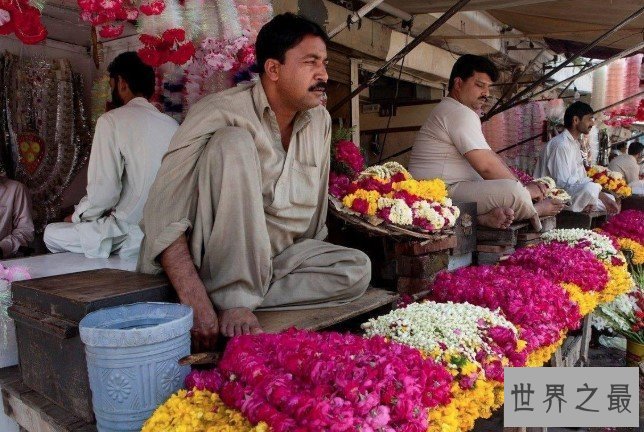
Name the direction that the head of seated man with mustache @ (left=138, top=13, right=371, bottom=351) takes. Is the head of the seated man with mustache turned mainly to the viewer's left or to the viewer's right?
to the viewer's right

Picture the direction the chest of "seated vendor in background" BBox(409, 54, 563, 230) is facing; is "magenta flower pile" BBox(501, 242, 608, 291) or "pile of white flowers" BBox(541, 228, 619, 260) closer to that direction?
the pile of white flowers

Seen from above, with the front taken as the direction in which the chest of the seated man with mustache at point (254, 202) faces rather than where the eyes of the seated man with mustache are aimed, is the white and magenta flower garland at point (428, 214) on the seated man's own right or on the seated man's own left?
on the seated man's own left

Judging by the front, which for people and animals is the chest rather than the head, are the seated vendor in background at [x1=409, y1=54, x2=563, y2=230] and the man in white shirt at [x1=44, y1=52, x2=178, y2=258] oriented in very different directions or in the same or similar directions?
very different directions

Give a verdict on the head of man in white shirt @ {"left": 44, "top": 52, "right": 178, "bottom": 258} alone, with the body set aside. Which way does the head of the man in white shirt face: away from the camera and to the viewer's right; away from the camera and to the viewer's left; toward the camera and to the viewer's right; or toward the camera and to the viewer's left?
away from the camera and to the viewer's left

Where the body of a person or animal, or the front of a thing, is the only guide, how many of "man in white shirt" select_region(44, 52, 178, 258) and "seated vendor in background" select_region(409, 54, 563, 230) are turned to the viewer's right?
1

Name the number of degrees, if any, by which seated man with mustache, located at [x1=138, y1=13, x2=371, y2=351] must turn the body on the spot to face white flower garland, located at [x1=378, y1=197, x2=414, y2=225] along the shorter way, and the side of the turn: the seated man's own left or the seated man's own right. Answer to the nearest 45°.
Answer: approximately 90° to the seated man's own left

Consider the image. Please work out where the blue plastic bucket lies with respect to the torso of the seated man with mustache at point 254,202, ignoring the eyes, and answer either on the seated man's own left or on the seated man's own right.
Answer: on the seated man's own right

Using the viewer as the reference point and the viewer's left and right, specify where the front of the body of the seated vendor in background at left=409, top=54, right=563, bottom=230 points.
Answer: facing to the right of the viewer

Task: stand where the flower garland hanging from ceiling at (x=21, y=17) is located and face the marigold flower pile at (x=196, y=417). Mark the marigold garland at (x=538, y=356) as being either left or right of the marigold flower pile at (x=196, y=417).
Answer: left

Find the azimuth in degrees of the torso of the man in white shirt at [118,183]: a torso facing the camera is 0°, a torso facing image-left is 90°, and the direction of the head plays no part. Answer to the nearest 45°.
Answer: approximately 135°

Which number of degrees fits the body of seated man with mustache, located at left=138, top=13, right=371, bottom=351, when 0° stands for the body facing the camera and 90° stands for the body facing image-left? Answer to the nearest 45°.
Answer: approximately 315°

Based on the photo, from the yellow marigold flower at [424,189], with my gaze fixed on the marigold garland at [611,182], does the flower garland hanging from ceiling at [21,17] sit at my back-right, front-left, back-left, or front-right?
back-left
